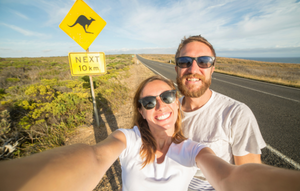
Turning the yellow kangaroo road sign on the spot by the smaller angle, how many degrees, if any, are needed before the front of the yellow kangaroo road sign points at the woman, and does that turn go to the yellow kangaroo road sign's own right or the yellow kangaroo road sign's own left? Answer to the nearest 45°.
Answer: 0° — it already faces them

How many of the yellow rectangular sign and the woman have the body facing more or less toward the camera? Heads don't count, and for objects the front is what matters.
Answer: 2

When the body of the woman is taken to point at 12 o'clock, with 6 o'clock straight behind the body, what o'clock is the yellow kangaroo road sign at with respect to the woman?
The yellow kangaroo road sign is roughly at 5 o'clock from the woman.

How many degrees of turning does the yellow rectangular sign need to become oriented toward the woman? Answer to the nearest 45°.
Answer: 0° — it already faces them

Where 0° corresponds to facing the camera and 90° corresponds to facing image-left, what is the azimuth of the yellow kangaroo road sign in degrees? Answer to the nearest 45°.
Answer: approximately 0°

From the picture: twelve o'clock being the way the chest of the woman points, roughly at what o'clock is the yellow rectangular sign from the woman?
The yellow rectangular sign is roughly at 5 o'clock from the woman.
